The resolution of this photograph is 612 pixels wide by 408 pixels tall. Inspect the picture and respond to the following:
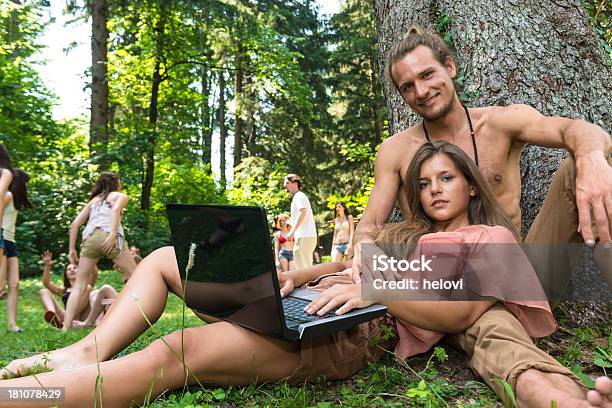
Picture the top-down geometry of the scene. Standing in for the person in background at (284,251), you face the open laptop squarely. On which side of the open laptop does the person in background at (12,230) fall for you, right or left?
right

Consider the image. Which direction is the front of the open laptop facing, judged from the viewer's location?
facing away from the viewer and to the right of the viewer

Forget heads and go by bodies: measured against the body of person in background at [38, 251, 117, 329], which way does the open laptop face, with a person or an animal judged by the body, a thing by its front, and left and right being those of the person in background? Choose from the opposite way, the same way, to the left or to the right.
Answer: to the left

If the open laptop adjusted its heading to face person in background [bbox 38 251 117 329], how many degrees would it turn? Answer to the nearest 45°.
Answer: approximately 90° to its left

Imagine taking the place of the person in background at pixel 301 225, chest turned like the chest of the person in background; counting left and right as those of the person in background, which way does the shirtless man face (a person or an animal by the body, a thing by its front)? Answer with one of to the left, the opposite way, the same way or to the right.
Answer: to the left

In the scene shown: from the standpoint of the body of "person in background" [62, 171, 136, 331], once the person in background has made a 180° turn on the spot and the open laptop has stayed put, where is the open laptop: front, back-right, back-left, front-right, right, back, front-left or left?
front

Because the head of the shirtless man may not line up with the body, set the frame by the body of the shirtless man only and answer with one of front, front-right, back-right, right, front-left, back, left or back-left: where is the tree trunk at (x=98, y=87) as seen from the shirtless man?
back-right

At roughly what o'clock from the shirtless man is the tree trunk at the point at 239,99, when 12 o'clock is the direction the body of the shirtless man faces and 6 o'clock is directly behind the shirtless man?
The tree trunk is roughly at 5 o'clock from the shirtless man.

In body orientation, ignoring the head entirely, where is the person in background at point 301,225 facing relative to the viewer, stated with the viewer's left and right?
facing to the left of the viewer
